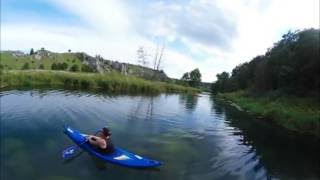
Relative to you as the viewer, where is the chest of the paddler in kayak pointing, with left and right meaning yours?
facing to the left of the viewer
